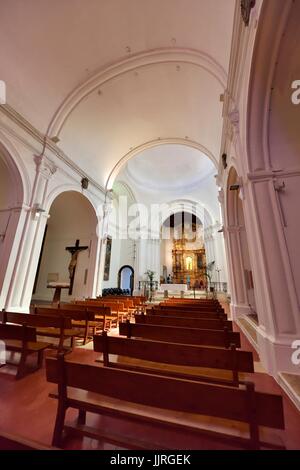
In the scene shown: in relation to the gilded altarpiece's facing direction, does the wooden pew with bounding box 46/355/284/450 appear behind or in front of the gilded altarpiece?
in front

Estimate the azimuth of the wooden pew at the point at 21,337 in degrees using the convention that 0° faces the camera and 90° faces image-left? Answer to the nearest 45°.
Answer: approximately 225°

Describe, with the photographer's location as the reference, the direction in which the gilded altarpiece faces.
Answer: facing the viewer

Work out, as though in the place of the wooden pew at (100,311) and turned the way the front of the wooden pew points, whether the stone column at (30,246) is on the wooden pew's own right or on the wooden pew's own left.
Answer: on the wooden pew's own left

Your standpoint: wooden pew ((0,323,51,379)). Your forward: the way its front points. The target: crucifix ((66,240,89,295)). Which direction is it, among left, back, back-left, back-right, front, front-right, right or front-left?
front-left

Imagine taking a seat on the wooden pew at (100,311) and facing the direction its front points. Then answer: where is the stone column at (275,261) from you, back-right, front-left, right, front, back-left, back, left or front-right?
right

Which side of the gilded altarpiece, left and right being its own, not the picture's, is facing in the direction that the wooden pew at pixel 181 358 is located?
front

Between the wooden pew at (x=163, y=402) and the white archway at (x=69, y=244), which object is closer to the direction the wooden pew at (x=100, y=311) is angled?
the white archway

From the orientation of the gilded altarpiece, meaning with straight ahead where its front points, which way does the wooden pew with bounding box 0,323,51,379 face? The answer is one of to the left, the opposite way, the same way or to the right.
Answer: the opposite way

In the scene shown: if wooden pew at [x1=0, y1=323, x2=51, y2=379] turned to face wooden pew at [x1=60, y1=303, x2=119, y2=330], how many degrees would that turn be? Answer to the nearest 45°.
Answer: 0° — it already faces it

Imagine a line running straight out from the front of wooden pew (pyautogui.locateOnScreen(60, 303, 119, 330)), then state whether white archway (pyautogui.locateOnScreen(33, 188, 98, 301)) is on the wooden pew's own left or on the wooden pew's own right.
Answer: on the wooden pew's own left

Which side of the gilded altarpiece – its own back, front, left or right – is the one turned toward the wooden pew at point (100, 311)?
front

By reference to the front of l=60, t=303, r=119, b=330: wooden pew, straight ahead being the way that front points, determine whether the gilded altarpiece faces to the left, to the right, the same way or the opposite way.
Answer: the opposite way

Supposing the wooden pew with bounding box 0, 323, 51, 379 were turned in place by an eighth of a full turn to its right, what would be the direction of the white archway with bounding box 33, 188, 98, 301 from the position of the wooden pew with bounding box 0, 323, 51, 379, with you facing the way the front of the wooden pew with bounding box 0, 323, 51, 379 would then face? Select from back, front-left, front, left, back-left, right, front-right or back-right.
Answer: left

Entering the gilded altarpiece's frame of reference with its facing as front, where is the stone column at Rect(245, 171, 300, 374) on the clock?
The stone column is roughly at 12 o'clock from the gilded altarpiece.

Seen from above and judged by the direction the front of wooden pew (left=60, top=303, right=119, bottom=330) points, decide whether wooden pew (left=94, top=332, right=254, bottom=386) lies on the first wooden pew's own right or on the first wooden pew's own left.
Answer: on the first wooden pew's own right

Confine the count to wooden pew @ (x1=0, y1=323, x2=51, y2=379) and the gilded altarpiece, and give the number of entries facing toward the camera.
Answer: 1

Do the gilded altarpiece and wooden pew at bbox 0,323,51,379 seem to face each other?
yes

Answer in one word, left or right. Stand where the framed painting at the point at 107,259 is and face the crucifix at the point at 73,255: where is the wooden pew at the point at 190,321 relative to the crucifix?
left

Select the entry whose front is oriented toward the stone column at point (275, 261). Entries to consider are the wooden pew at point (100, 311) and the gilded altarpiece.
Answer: the gilded altarpiece
